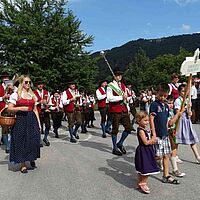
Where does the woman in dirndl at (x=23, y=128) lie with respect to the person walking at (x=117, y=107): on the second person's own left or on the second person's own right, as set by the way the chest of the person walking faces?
on the second person's own right

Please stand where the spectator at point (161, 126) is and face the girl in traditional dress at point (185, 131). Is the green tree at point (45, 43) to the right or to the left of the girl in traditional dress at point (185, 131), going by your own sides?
left

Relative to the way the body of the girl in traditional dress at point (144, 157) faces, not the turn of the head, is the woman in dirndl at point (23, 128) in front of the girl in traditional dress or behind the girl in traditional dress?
behind

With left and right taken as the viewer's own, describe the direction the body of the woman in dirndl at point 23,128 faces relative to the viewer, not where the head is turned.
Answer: facing the viewer and to the right of the viewer

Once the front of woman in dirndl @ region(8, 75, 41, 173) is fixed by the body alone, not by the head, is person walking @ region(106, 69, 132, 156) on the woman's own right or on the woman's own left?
on the woman's own left

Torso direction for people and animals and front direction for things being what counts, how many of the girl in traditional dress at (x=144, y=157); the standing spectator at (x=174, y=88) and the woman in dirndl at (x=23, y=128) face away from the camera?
0

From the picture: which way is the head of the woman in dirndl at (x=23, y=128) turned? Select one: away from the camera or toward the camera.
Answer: toward the camera

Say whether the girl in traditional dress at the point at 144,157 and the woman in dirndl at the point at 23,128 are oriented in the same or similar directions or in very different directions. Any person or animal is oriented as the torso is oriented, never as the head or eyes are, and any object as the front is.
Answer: same or similar directions

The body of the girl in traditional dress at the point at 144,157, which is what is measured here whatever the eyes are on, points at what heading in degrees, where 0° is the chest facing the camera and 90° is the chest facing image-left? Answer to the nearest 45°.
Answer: approximately 315°
